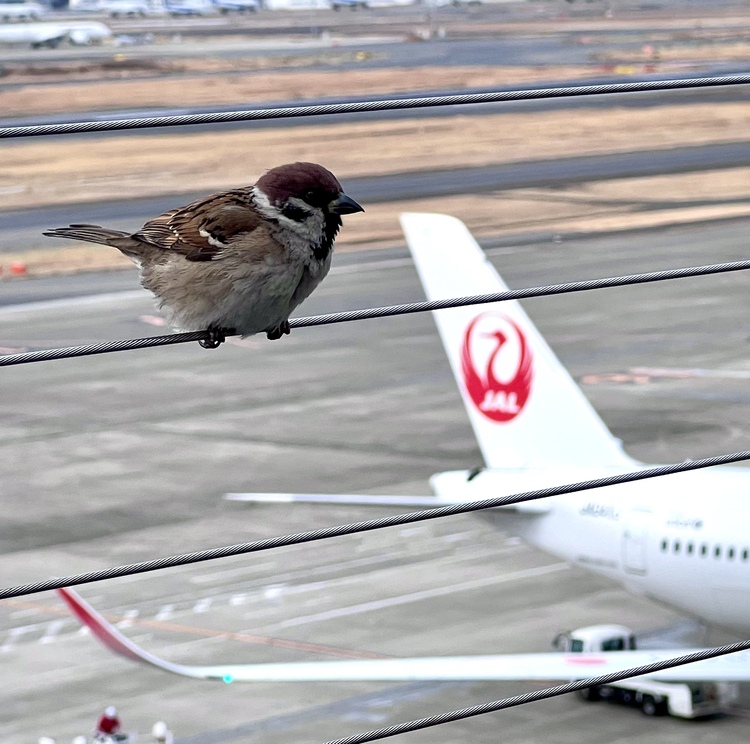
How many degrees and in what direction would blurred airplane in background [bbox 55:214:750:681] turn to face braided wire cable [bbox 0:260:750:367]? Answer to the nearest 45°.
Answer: approximately 45° to its right

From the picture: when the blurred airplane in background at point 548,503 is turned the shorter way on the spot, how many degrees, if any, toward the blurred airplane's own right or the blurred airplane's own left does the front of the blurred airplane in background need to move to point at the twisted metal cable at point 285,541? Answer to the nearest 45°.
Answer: approximately 45° to the blurred airplane's own right

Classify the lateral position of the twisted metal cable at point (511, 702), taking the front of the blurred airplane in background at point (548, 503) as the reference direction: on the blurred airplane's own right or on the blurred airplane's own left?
on the blurred airplane's own right

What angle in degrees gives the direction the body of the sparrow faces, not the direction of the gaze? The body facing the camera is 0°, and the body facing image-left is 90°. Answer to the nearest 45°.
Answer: approximately 270°

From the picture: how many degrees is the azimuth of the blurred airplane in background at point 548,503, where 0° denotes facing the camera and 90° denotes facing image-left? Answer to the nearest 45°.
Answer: approximately 315°
